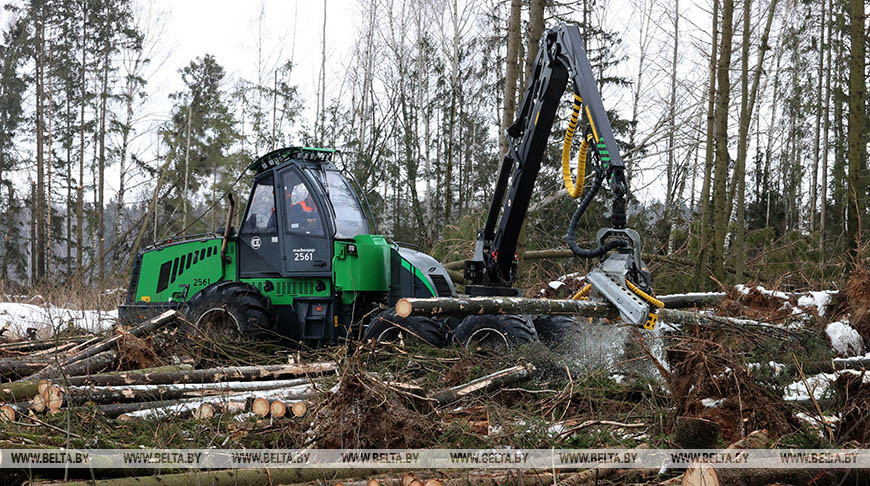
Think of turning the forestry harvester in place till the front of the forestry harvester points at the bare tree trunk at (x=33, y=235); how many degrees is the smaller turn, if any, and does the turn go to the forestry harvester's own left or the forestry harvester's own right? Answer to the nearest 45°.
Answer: approximately 135° to the forestry harvester's own left

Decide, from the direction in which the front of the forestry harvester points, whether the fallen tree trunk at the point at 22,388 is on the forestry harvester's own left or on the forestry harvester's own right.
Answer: on the forestry harvester's own right

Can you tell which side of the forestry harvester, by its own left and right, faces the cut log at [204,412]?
right

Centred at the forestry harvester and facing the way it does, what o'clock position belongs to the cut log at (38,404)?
The cut log is roughly at 4 o'clock from the forestry harvester.

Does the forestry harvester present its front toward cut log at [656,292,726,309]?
yes

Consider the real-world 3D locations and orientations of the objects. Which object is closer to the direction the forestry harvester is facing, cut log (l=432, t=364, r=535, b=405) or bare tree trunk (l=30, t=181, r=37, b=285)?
the cut log

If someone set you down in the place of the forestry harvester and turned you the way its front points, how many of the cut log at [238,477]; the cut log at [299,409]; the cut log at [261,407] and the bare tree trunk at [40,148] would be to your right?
3

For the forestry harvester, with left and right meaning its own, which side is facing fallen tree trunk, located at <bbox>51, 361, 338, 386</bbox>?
right

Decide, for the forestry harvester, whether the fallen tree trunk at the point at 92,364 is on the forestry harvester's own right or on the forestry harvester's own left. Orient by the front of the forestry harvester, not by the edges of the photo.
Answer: on the forestry harvester's own right

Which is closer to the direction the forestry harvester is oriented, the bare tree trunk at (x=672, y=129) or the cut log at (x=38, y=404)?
the bare tree trunk

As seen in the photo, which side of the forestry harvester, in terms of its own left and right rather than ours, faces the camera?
right
